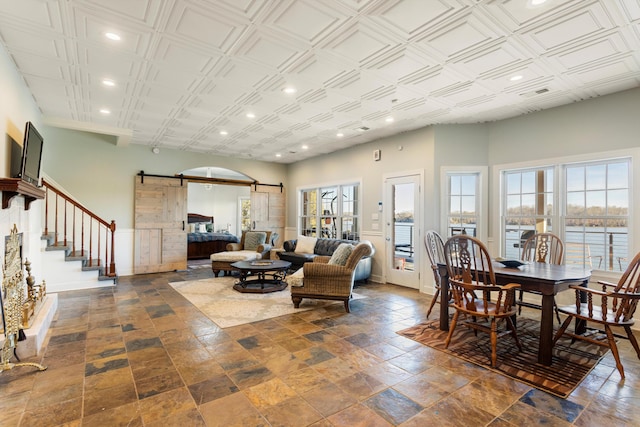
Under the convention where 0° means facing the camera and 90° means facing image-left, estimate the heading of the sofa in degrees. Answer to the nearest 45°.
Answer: approximately 45°

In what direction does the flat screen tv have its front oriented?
to the viewer's right

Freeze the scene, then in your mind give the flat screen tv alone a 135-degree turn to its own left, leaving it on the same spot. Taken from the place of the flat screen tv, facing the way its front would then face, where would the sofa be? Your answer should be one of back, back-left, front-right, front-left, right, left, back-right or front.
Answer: back-right

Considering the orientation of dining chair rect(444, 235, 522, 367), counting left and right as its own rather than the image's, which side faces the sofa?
left

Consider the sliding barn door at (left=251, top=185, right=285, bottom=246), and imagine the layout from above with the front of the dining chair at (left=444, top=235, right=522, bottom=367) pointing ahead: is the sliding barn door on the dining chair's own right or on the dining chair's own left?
on the dining chair's own left

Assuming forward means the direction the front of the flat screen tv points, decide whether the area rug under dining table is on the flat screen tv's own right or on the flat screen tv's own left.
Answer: on the flat screen tv's own right

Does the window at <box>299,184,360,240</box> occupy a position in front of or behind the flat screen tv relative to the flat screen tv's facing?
in front

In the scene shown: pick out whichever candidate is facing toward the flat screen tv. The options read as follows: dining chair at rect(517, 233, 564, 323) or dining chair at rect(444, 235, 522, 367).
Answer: dining chair at rect(517, 233, 564, 323)

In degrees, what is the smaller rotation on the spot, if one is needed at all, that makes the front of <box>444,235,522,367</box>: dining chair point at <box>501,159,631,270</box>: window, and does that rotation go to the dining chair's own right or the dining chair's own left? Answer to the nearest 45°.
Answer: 0° — it already faces it

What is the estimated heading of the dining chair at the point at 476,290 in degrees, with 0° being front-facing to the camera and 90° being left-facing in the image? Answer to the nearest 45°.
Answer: approximately 225°

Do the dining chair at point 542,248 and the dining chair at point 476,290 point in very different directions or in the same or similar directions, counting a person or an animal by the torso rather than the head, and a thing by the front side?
very different directions

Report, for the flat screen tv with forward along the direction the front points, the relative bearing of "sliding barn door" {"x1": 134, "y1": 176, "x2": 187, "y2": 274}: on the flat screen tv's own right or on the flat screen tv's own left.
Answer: on the flat screen tv's own left

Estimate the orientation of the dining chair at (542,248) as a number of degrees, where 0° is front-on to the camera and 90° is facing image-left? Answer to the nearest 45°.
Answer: approximately 45°

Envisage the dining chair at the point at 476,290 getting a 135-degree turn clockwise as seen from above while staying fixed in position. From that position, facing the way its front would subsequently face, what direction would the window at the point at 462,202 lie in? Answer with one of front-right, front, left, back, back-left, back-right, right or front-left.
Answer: back

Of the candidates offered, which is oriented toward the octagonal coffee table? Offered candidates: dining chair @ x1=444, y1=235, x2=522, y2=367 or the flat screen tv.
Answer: the flat screen tv
